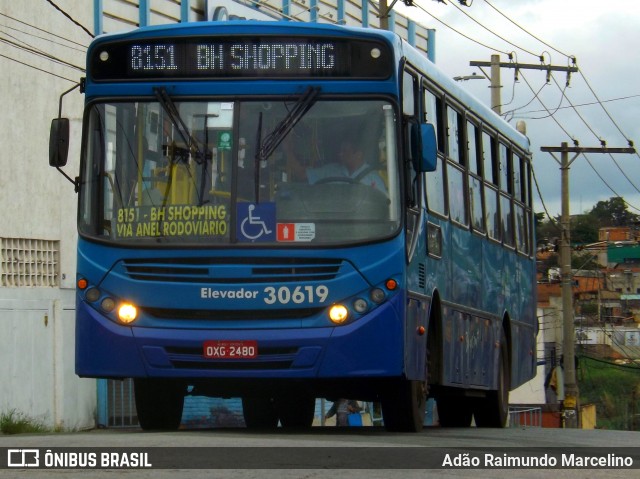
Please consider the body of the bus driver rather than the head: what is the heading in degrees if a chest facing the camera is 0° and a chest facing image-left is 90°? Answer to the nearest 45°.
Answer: approximately 0°

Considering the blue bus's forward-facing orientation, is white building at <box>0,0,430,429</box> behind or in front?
behind

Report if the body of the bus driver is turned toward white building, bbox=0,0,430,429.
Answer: no

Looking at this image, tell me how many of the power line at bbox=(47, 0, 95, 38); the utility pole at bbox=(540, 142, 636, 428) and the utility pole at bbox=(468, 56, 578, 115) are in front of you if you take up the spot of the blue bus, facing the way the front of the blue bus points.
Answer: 0

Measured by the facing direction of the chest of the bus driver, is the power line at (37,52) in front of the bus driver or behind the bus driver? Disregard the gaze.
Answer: behind

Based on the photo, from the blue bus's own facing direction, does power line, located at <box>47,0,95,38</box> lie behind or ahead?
behind

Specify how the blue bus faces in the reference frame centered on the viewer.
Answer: facing the viewer

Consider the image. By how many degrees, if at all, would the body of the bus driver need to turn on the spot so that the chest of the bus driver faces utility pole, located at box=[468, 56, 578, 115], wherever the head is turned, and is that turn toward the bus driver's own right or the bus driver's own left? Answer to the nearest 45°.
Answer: approximately 180°
